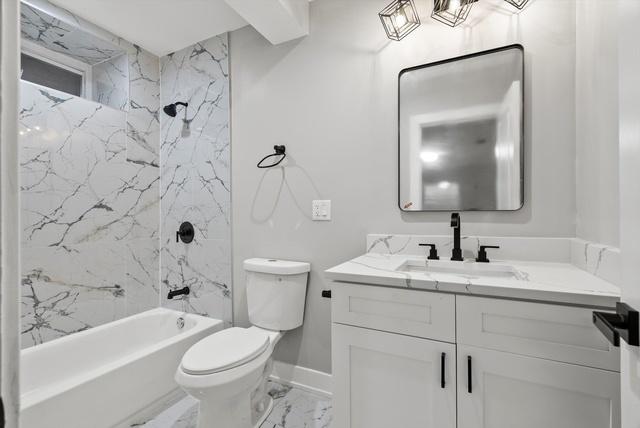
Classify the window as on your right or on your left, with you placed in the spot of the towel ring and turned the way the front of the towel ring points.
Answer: on your right

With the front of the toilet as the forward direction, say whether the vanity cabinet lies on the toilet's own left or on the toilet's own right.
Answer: on the toilet's own left

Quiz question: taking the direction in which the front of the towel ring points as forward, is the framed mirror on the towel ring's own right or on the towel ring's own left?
on the towel ring's own left

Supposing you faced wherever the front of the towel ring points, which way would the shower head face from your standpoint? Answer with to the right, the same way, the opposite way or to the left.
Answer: the same way

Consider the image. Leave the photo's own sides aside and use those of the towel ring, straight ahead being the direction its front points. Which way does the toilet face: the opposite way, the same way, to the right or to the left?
the same way

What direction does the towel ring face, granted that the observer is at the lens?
facing the viewer and to the left of the viewer

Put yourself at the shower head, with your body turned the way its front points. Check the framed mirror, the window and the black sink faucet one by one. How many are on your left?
2

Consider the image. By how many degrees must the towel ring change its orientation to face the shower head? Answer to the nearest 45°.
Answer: approximately 90° to its right

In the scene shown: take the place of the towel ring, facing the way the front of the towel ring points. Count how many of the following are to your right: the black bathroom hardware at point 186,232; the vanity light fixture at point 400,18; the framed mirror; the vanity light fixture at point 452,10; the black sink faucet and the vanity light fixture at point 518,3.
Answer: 1

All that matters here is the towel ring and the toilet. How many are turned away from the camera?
0

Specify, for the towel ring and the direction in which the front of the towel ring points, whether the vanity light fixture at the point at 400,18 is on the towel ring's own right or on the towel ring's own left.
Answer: on the towel ring's own left

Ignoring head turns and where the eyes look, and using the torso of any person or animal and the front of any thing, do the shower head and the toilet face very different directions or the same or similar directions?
same or similar directions

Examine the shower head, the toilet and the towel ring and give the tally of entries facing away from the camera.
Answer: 0
